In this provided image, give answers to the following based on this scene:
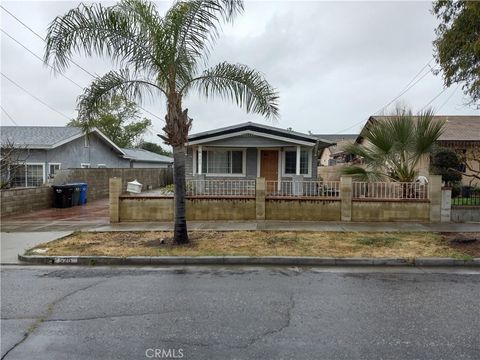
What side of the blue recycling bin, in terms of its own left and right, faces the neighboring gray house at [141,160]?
left

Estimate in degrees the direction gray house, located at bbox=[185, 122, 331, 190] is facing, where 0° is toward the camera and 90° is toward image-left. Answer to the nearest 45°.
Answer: approximately 0°

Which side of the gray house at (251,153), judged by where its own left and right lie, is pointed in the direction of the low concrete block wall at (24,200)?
right

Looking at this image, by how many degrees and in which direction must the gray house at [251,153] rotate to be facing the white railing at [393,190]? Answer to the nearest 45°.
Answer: approximately 45° to its left

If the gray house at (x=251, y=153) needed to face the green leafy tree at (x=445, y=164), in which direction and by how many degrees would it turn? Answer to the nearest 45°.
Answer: approximately 45° to its left

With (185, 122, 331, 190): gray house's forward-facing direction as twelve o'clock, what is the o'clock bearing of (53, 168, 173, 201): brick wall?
The brick wall is roughly at 4 o'clock from the gray house.

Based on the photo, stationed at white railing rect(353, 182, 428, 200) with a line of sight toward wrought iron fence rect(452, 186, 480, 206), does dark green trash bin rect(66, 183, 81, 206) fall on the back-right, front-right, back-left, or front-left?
back-left

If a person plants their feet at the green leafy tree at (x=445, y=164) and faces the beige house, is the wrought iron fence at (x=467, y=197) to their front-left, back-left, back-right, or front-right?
back-right
